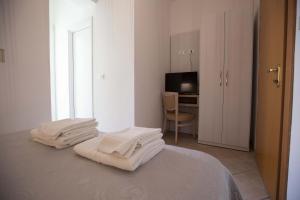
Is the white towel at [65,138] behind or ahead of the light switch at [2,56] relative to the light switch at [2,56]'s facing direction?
ahead

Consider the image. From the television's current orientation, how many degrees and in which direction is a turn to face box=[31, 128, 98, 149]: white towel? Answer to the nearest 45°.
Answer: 0° — it already faces it

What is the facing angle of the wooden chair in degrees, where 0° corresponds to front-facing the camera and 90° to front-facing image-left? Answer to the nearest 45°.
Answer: approximately 225°

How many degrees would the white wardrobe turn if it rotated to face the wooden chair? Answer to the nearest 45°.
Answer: approximately 45° to its right

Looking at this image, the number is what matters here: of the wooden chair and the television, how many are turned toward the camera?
1

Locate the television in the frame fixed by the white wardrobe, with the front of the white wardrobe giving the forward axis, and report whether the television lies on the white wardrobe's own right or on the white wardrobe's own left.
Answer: on the white wardrobe's own right

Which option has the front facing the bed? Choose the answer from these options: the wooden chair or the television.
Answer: the television

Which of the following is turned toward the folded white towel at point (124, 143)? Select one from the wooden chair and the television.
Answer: the television

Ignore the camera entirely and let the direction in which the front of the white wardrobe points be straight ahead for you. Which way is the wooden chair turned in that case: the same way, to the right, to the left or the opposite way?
the opposite way

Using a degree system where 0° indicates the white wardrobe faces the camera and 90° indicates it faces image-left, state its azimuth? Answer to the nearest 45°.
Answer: approximately 45°

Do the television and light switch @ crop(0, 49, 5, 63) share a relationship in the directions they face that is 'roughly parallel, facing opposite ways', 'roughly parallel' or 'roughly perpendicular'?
roughly perpendicular
